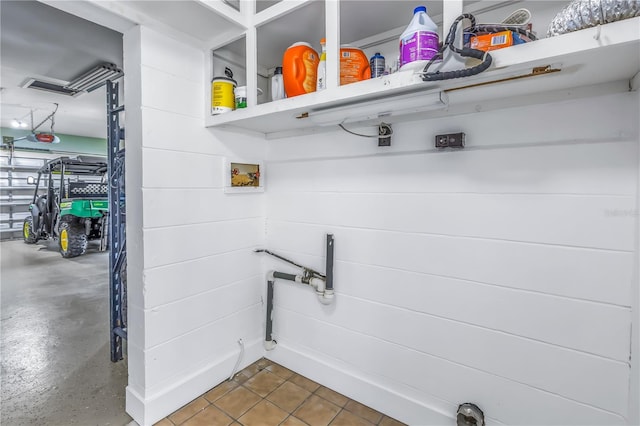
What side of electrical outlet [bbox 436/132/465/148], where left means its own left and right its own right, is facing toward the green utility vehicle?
right

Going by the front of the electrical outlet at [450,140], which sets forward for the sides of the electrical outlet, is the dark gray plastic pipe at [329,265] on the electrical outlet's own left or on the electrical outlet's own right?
on the electrical outlet's own right

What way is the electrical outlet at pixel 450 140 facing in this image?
toward the camera

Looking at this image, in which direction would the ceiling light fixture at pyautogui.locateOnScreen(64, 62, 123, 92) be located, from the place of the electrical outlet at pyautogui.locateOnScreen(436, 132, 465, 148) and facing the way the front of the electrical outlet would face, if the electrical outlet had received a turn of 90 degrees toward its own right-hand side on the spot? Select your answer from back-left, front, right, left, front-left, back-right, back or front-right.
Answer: front

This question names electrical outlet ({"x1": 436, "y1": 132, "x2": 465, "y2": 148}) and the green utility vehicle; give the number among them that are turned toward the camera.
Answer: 1

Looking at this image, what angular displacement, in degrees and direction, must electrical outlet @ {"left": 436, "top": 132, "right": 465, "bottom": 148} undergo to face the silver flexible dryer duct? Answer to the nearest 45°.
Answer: approximately 45° to its left

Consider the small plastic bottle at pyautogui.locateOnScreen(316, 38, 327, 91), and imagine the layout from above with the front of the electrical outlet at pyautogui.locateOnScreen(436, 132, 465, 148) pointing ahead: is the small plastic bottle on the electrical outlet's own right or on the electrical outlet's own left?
on the electrical outlet's own right
